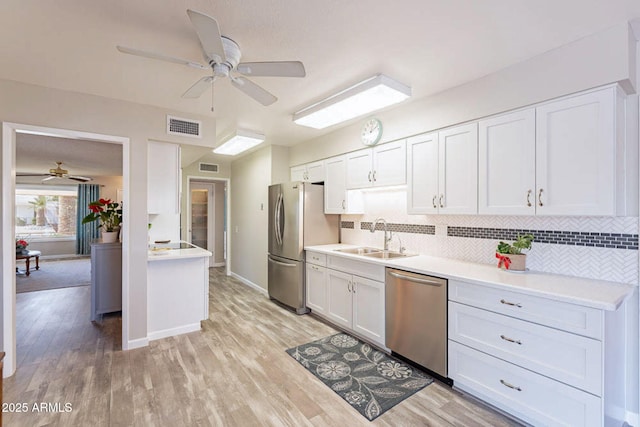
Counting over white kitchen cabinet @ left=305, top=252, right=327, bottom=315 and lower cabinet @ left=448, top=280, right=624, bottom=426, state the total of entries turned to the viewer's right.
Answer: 0

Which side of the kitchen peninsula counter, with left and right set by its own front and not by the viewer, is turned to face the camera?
right

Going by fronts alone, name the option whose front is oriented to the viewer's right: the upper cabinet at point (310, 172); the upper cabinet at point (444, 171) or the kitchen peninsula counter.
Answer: the kitchen peninsula counter

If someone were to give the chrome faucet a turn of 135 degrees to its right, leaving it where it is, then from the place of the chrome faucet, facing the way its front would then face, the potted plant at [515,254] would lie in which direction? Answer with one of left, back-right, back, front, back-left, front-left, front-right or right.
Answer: back-right

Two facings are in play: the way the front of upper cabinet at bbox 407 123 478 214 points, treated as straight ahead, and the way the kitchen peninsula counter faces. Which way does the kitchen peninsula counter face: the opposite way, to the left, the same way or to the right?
the opposite way

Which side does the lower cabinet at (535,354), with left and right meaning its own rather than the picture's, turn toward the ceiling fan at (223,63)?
front

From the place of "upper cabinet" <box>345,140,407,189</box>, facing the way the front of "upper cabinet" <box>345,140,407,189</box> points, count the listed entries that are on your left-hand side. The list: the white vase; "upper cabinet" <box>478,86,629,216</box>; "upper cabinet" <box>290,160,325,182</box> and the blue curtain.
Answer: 1

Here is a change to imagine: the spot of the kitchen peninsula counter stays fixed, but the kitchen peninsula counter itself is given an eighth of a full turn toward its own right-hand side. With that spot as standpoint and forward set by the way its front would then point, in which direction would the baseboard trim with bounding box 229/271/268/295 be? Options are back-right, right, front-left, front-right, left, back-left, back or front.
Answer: left

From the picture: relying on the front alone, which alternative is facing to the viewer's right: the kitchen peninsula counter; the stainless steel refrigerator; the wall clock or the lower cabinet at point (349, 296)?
the kitchen peninsula counter

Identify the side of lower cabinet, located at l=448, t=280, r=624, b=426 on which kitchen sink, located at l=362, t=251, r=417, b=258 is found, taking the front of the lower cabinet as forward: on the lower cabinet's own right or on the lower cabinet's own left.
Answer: on the lower cabinet's own right

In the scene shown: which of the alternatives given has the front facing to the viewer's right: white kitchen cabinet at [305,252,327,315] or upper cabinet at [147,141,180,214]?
the upper cabinet

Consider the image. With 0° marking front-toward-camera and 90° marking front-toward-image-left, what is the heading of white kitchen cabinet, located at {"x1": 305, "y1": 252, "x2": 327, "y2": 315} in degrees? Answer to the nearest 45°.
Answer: approximately 45°

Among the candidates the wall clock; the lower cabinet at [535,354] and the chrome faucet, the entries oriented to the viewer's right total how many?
0

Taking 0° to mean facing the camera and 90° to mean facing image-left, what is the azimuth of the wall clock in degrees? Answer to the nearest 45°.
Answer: approximately 45°

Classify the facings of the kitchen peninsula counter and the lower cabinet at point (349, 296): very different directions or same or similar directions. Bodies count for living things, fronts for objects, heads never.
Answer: very different directions

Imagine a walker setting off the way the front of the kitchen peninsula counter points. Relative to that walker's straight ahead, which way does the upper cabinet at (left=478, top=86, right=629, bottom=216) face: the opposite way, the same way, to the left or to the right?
the opposite way
